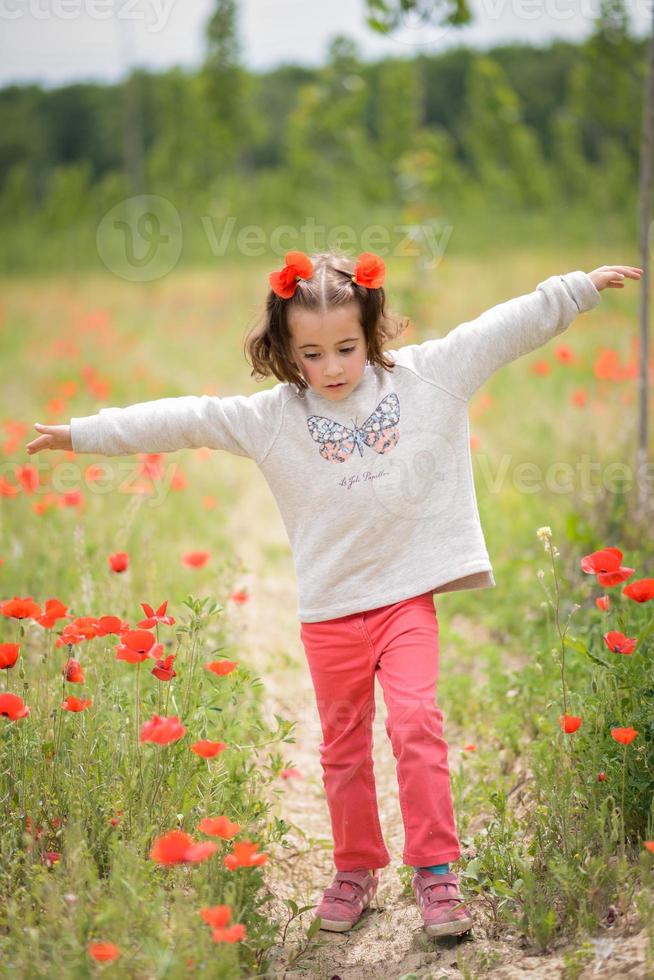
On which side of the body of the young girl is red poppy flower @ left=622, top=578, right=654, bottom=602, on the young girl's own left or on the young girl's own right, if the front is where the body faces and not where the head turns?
on the young girl's own left

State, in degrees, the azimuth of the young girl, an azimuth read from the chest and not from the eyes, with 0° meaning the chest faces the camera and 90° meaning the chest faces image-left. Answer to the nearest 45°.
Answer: approximately 0°

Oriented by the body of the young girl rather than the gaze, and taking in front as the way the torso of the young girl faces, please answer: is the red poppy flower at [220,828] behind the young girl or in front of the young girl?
in front

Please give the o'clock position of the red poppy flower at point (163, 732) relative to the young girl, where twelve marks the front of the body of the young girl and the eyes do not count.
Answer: The red poppy flower is roughly at 1 o'clock from the young girl.

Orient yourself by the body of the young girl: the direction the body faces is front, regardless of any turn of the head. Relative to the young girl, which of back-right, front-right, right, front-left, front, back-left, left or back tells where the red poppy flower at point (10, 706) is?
front-right
